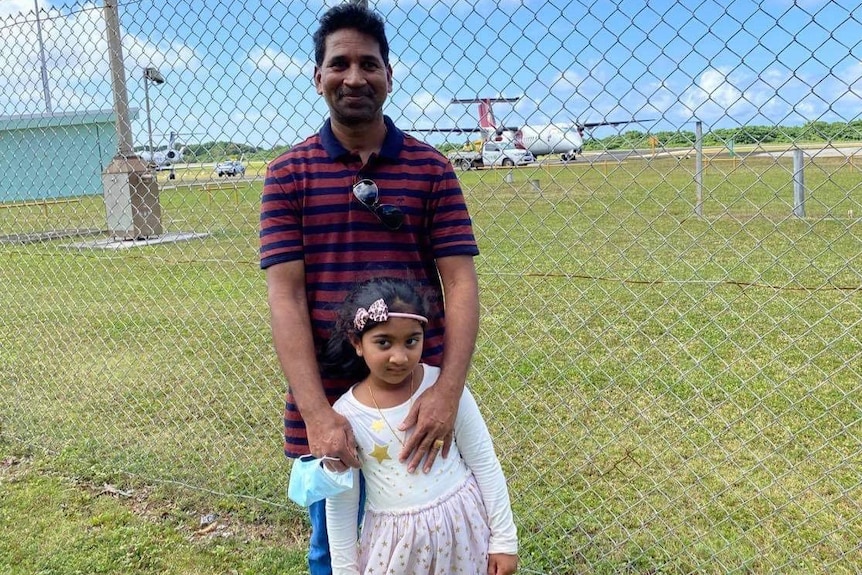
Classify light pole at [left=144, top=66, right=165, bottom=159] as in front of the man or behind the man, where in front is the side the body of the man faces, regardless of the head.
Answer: behind

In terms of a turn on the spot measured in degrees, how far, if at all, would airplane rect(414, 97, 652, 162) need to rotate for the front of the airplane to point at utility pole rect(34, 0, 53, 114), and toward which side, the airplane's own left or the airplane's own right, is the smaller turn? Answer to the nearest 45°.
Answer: approximately 90° to the airplane's own right

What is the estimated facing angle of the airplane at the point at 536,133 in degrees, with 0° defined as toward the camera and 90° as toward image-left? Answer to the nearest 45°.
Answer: approximately 315°

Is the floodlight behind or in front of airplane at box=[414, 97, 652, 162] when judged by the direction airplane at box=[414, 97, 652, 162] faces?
behind

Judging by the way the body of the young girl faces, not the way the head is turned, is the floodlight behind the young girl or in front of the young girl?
behind

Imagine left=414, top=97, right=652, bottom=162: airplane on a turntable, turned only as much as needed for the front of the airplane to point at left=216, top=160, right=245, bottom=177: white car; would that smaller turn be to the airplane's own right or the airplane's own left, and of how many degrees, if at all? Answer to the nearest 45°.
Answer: approximately 180°

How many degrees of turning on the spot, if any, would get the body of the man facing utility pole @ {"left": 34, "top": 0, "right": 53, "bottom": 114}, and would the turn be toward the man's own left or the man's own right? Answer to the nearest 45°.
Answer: approximately 135° to the man's own right

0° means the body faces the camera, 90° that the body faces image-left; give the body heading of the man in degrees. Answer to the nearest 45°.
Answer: approximately 0°
